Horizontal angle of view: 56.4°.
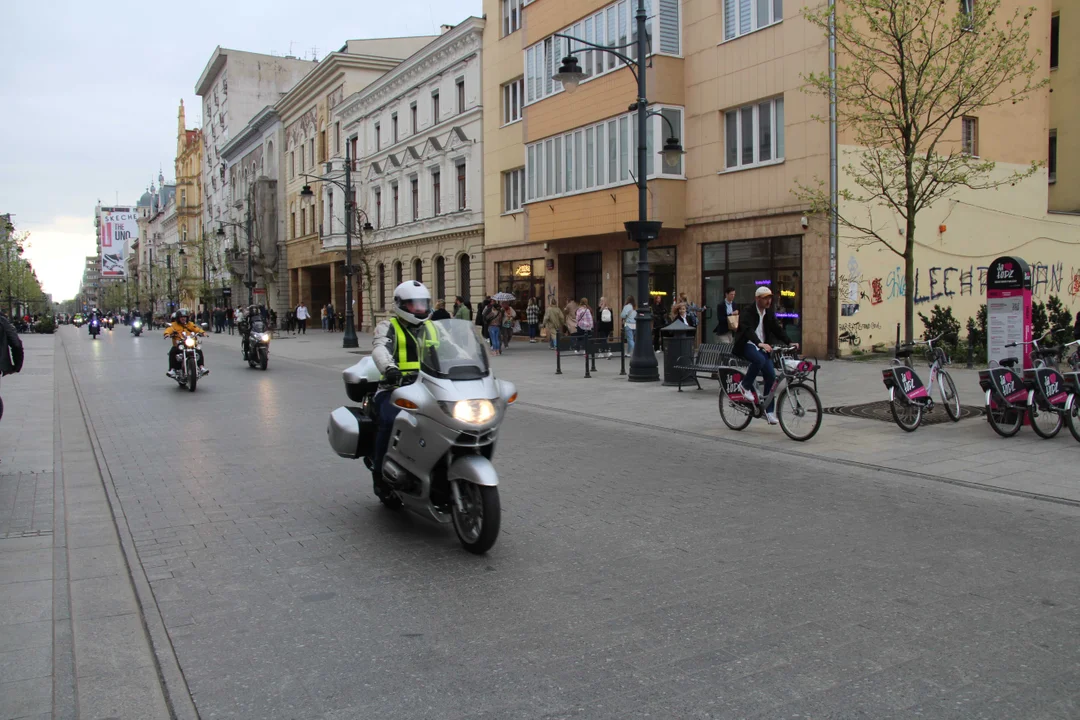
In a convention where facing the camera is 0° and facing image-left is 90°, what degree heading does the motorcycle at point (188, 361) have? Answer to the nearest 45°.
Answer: approximately 0°

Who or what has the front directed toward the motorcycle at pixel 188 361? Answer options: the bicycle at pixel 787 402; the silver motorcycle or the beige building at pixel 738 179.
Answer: the beige building

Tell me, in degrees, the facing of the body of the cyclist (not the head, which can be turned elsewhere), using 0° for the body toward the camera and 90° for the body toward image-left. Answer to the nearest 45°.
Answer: approximately 315°

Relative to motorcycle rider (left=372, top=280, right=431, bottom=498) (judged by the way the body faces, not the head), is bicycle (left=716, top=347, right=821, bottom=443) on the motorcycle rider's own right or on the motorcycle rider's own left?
on the motorcycle rider's own left

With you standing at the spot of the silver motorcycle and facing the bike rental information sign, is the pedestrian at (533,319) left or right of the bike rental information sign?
left

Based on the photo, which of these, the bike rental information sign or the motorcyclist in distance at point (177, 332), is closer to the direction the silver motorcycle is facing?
the bike rental information sign

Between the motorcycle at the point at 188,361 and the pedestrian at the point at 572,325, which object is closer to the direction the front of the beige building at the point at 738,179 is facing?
the motorcycle

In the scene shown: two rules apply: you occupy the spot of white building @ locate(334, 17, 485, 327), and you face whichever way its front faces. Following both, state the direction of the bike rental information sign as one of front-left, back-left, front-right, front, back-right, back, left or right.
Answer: front-left

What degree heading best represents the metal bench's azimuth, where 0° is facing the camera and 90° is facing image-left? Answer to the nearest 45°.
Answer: approximately 45°

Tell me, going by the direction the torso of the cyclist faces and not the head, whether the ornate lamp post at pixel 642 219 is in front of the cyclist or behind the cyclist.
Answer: behind
